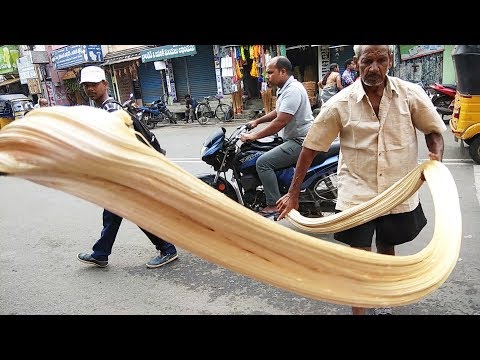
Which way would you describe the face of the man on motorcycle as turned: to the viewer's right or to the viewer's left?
to the viewer's left

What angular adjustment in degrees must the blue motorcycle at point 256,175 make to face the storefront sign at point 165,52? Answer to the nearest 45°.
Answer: approximately 90° to its right

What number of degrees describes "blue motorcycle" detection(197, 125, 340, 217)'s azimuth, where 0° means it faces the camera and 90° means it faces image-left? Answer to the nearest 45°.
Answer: approximately 90°

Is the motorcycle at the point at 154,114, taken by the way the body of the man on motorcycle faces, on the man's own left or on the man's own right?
on the man's own right

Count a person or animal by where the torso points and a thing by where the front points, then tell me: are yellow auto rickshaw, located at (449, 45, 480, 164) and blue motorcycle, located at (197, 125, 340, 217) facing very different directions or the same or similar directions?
very different directions

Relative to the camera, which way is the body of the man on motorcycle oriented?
to the viewer's left

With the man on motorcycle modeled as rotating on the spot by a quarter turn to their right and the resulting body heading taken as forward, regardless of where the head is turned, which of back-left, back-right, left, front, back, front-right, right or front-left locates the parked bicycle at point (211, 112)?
front
